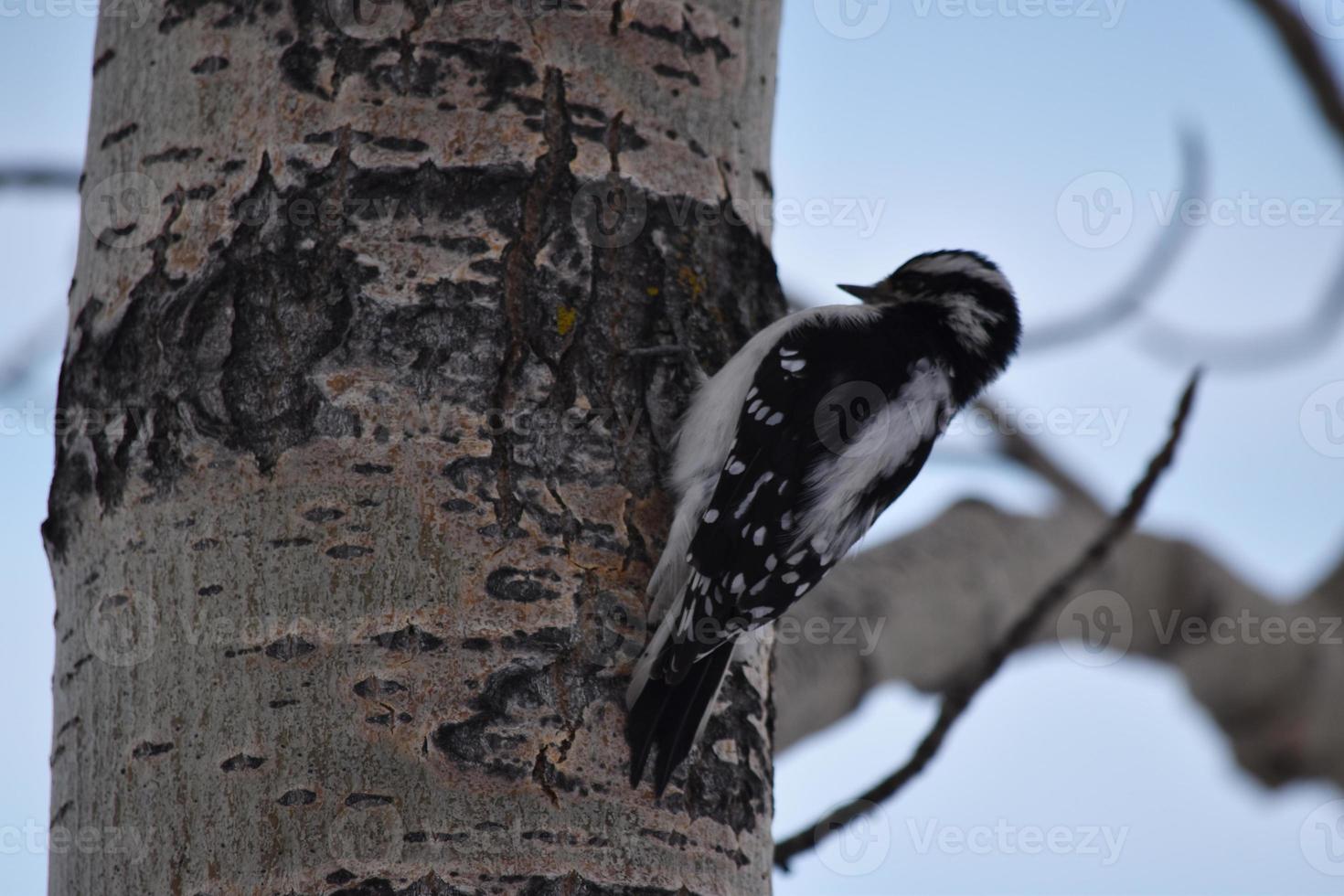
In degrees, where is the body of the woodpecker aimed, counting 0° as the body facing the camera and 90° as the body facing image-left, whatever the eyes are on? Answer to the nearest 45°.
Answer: approximately 135°
